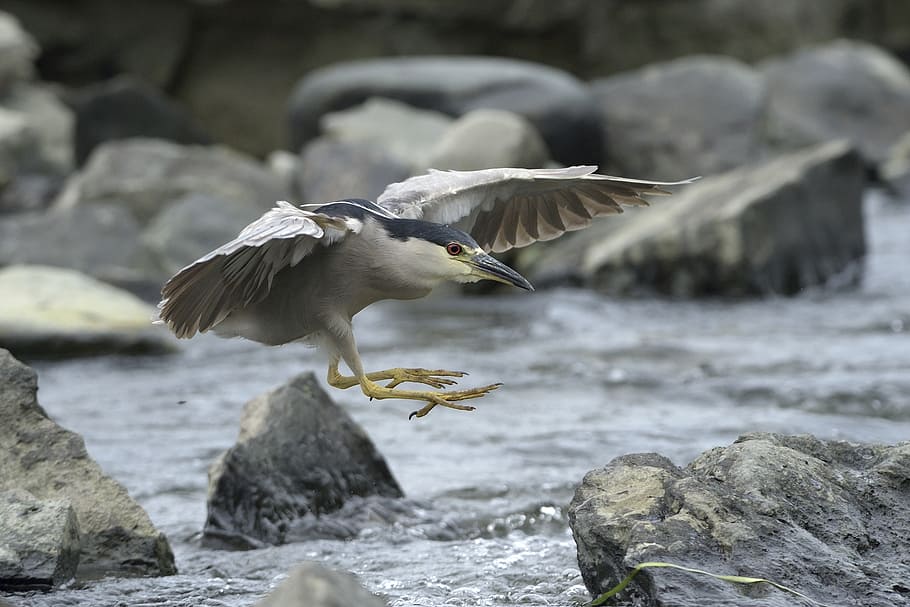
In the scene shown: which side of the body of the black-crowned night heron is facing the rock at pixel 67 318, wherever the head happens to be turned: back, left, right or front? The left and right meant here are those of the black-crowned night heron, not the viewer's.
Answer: back

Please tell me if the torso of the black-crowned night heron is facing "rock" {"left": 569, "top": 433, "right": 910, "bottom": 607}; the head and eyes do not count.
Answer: yes

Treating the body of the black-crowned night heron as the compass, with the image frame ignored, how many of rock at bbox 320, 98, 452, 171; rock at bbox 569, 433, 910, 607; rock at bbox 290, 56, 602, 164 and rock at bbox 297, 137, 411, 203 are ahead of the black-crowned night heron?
1

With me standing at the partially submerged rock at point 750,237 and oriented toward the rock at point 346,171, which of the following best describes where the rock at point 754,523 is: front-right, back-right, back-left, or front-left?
back-left

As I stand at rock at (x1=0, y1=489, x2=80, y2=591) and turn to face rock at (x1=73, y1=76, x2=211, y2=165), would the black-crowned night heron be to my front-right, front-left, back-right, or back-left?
front-right

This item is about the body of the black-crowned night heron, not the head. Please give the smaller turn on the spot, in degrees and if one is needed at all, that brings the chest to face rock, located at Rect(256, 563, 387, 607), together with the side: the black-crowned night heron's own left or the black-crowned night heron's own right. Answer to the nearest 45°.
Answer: approximately 45° to the black-crowned night heron's own right

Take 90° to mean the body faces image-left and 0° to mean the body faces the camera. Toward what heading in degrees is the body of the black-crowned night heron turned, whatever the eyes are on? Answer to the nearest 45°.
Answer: approximately 315°

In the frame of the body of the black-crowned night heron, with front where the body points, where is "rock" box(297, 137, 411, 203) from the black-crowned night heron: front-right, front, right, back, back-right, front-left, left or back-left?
back-left
